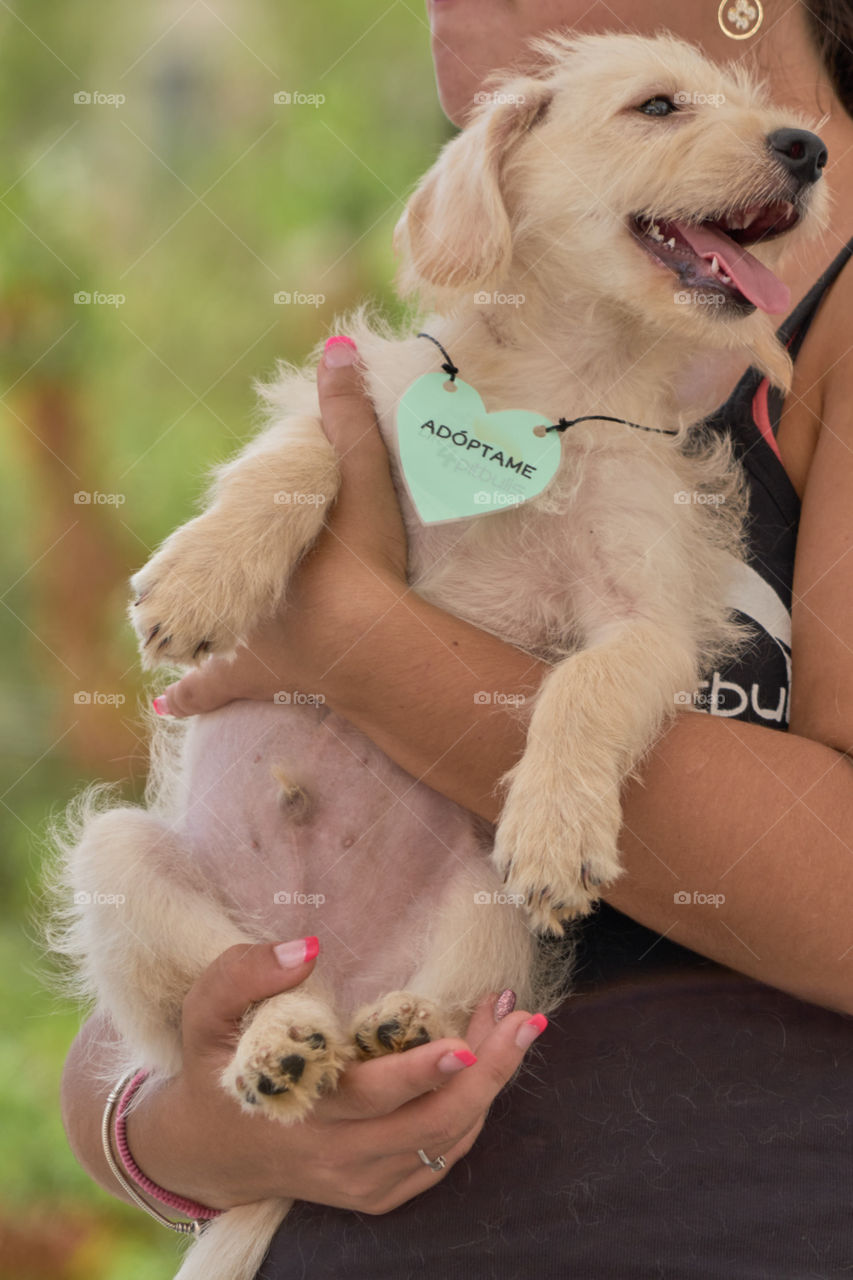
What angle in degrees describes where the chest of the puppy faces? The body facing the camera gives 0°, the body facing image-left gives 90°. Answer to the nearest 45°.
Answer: approximately 0°
